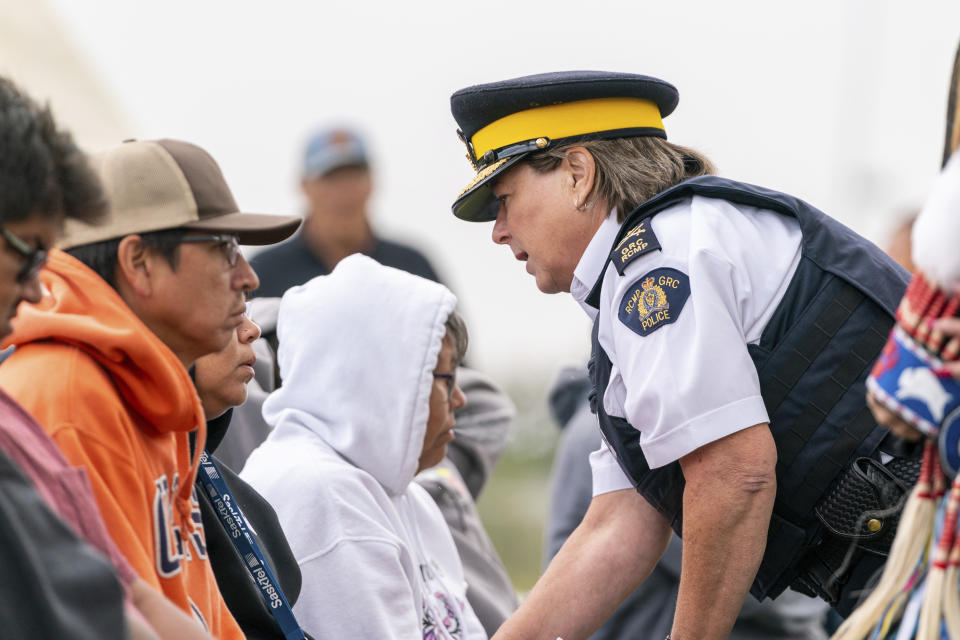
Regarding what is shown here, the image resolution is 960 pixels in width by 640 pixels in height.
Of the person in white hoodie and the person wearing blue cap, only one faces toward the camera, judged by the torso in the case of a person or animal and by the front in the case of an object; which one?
the person wearing blue cap

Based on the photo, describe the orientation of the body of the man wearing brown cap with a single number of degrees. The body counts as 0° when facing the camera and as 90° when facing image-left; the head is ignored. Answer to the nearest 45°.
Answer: approximately 270°

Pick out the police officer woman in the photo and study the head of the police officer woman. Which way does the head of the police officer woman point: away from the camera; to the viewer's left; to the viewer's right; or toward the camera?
to the viewer's left

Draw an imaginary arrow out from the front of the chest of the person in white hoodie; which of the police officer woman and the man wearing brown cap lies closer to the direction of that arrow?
the police officer woman

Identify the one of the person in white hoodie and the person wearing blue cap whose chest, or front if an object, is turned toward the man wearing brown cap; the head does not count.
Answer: the person wearing blue cap

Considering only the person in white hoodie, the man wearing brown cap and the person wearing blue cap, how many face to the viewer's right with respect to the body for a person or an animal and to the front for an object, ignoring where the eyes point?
2

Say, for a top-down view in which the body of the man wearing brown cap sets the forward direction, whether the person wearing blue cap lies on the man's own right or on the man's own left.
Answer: on the man's own left

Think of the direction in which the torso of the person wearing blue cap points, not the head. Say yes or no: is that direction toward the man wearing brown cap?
yes

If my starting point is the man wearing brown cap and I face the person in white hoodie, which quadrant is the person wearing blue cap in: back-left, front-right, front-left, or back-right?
front-left

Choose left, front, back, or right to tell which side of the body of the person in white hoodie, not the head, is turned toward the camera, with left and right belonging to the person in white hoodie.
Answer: right

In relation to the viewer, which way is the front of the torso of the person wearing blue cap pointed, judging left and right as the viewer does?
facing the viewer

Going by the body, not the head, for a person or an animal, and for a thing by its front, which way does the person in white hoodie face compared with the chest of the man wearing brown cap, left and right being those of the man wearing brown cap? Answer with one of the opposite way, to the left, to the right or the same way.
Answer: the same way

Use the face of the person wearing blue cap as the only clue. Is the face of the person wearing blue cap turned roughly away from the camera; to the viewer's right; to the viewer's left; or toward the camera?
toward the camera

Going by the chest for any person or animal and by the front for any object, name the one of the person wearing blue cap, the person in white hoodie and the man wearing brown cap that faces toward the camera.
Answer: the person wearing blue cap

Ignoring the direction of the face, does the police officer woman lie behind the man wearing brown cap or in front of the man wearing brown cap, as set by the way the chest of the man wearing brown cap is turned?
in front

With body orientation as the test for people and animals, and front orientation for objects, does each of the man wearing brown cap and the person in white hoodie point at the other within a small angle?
no
